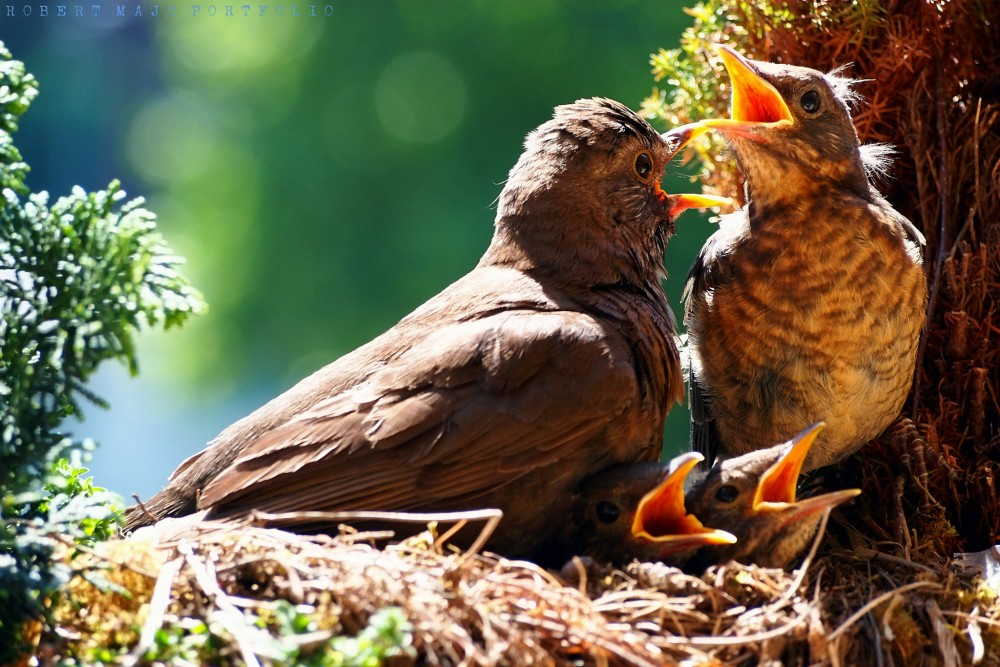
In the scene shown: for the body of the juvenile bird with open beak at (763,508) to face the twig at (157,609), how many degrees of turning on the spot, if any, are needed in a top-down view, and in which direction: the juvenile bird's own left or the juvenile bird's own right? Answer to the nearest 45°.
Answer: approximately 135° to the juvenile bird's own right

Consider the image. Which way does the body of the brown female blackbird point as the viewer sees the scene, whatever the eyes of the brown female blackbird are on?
to the viewer's right

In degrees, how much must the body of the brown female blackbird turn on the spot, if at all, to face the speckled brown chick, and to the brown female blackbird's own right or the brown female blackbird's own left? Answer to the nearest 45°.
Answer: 0° — it already faces it
